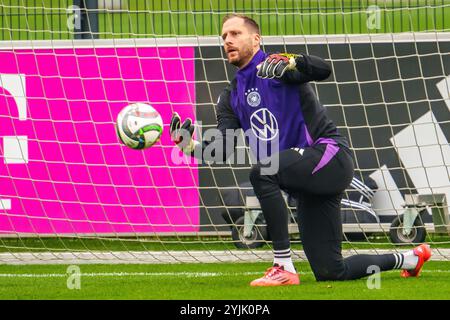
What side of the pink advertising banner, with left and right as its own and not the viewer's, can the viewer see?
front

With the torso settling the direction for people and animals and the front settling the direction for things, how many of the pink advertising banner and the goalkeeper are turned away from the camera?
0

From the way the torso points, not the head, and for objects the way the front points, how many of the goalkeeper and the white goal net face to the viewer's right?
0

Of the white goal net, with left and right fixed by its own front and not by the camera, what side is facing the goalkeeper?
front

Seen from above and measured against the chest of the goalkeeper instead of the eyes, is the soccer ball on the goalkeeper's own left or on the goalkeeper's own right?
on the goalkeeper's own right

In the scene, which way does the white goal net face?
toward the camera

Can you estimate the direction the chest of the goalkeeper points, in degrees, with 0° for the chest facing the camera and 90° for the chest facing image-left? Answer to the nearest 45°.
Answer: approximately 45°

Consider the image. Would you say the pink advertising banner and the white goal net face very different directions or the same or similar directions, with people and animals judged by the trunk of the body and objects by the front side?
same or similar directions

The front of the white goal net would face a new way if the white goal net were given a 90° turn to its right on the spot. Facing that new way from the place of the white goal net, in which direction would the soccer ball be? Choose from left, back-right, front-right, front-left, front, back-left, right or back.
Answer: left

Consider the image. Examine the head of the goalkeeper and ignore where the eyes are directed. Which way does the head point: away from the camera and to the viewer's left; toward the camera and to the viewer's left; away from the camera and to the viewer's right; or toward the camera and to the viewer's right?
toward the camera and to the viewer's left
